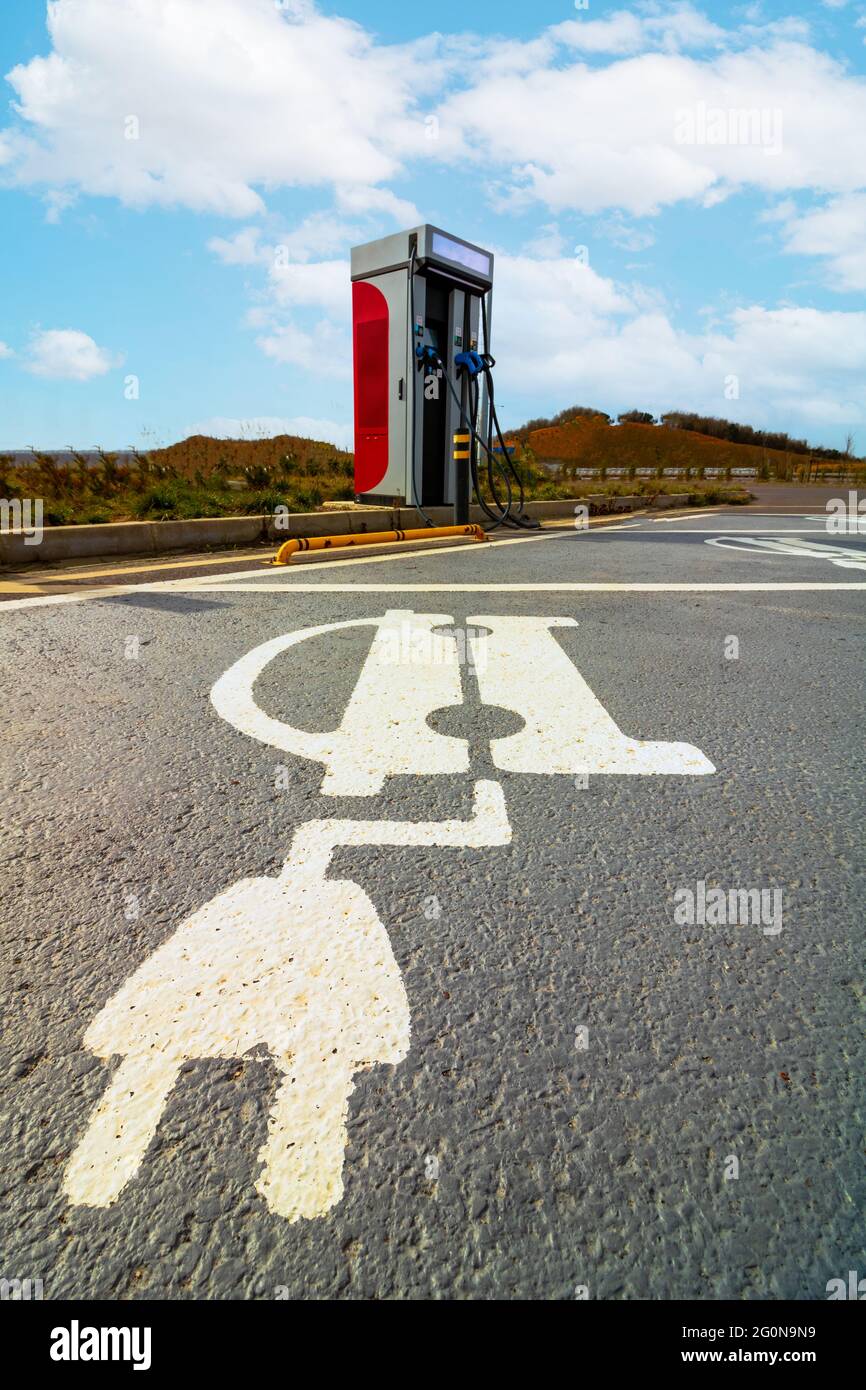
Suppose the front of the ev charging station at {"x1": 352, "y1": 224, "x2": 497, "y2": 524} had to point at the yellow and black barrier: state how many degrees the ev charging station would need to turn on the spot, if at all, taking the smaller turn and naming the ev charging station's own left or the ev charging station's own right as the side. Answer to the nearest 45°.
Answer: approximately 45° to the ev charging station's own right

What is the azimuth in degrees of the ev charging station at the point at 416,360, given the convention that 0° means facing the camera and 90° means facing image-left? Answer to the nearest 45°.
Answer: approximately 315°
